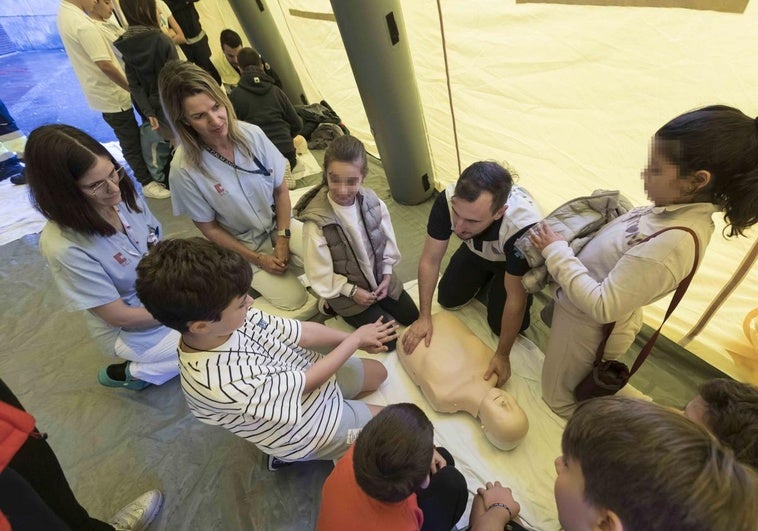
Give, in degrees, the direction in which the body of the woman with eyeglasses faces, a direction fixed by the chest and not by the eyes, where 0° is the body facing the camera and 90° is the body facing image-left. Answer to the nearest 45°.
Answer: approximately 315°

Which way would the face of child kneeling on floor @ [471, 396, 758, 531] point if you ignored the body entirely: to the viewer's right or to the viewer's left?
to the viewer's left

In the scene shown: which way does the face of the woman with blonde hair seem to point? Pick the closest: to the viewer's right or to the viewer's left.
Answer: to the viewer's right

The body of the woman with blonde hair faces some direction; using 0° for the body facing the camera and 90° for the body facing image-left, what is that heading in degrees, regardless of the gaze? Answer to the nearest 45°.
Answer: approximately 315°

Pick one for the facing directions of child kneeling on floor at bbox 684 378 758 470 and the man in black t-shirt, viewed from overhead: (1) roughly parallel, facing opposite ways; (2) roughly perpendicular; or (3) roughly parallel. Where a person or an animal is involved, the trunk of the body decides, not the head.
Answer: roughly perpendicular

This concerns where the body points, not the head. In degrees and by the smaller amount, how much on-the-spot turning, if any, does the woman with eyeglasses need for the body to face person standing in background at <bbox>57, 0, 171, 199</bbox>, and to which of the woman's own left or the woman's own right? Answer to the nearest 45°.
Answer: approximately 135° to the woman's own left

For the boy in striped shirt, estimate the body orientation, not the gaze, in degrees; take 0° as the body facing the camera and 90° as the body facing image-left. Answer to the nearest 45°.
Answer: approximately 225°

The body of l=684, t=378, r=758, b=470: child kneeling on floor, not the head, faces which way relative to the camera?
to the viewer's left
